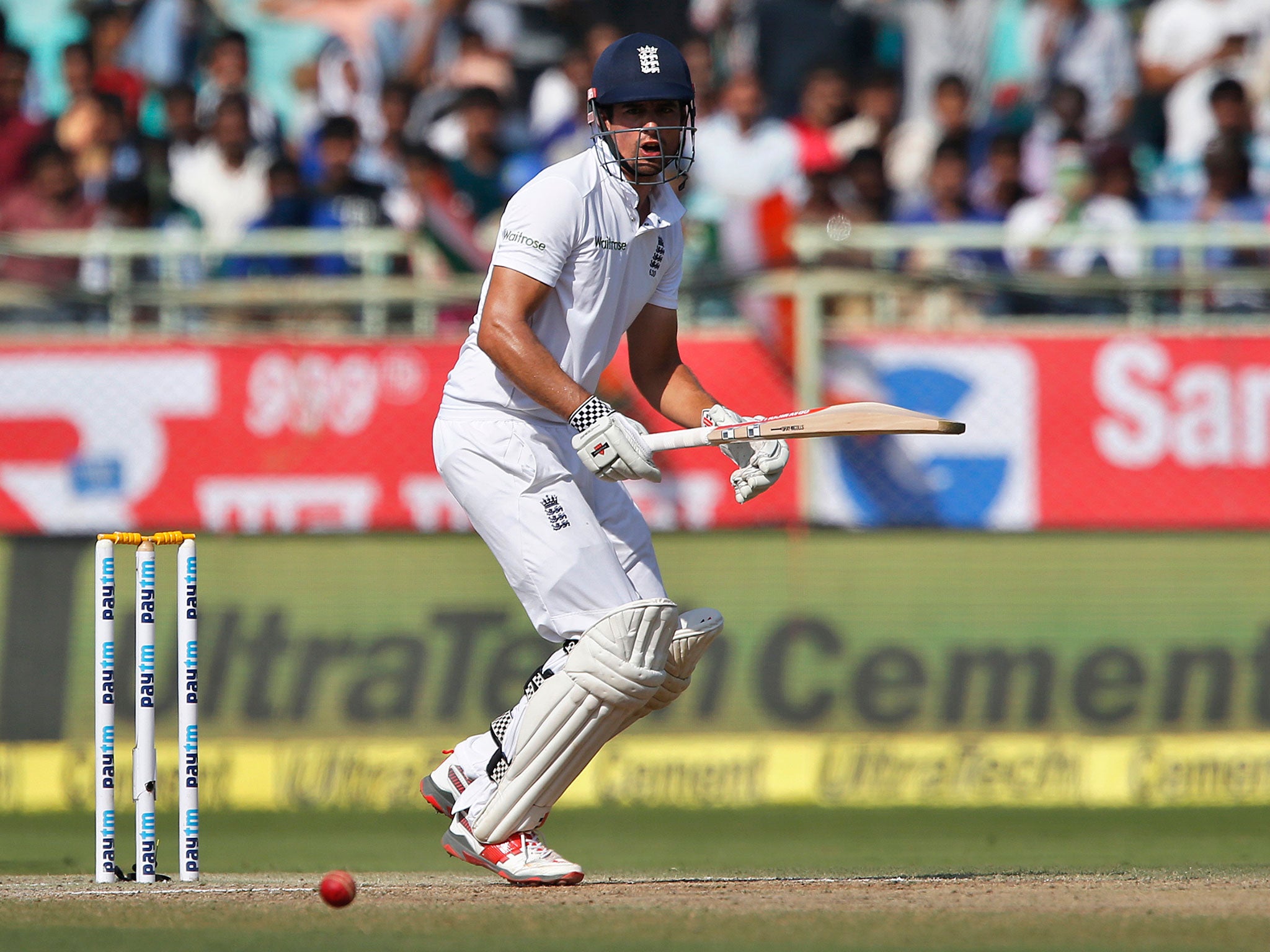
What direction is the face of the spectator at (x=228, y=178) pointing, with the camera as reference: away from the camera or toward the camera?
toward the camera

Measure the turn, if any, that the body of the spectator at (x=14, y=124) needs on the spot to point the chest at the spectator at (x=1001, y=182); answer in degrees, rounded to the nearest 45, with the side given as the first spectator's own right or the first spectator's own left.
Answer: approximately 45° to the first spectator's own left

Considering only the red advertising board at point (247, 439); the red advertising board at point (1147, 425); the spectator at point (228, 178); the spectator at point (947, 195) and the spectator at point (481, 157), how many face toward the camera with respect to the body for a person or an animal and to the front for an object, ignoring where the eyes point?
5

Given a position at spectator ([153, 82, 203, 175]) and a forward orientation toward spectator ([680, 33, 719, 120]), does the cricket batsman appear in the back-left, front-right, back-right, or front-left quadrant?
front-right

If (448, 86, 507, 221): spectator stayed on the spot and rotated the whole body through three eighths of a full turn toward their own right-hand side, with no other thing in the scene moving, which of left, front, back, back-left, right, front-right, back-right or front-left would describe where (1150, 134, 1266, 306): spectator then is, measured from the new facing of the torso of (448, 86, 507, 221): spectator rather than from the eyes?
back-right

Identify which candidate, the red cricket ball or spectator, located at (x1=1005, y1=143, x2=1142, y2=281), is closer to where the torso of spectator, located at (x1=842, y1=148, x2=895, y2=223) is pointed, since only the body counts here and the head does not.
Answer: the red cricket ball

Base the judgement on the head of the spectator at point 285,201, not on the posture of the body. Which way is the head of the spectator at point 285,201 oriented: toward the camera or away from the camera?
toward the camera

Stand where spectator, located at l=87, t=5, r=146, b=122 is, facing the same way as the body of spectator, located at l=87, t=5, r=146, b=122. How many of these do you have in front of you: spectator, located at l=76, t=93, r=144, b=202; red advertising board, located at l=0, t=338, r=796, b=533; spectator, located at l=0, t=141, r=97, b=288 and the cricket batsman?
4

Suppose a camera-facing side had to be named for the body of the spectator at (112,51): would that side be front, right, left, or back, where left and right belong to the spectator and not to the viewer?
front

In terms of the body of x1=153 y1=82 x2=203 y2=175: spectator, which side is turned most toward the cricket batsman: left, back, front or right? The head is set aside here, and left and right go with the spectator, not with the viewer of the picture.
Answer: front

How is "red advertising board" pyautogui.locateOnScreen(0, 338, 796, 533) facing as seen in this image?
toward the camera

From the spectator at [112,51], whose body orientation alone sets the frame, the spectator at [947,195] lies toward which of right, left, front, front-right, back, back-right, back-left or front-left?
front-left

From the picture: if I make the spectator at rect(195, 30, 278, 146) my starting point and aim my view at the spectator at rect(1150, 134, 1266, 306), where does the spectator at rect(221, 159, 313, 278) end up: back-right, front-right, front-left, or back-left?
front-right

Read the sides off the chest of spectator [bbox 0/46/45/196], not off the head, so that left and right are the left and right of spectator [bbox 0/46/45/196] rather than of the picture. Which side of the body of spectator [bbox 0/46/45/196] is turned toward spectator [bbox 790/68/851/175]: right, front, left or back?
left

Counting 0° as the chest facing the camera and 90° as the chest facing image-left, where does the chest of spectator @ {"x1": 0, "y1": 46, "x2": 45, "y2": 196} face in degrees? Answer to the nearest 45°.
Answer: approximately 0°

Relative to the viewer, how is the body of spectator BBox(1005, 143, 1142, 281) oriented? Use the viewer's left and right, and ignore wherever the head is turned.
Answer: facing the viewer

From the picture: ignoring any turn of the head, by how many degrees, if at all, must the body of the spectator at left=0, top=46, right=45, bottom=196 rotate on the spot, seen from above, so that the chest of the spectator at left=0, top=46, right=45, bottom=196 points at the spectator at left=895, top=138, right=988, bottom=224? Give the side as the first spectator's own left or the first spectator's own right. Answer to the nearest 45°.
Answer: approximately 45° to the first spectator's own left

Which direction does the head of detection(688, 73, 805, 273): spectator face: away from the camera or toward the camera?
toward the camera

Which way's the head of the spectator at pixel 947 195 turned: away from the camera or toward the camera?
toward the camera

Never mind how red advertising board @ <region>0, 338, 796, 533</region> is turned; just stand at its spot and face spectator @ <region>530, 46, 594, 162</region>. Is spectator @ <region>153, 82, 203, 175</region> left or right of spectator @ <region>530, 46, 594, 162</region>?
left
